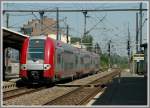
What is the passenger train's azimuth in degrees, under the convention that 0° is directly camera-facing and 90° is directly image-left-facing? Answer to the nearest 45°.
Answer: approximately 45°

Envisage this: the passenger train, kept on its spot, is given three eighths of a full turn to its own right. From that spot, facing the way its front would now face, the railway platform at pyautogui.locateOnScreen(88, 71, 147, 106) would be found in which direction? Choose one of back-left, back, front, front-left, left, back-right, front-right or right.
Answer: back-right
